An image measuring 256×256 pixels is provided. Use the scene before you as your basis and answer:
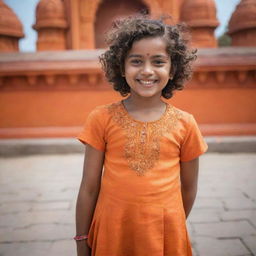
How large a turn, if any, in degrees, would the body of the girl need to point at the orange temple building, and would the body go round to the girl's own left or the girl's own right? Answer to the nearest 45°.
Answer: approximately 180°

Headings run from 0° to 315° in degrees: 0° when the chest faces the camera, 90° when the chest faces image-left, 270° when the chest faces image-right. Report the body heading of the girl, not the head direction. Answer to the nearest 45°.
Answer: approximately 0°
